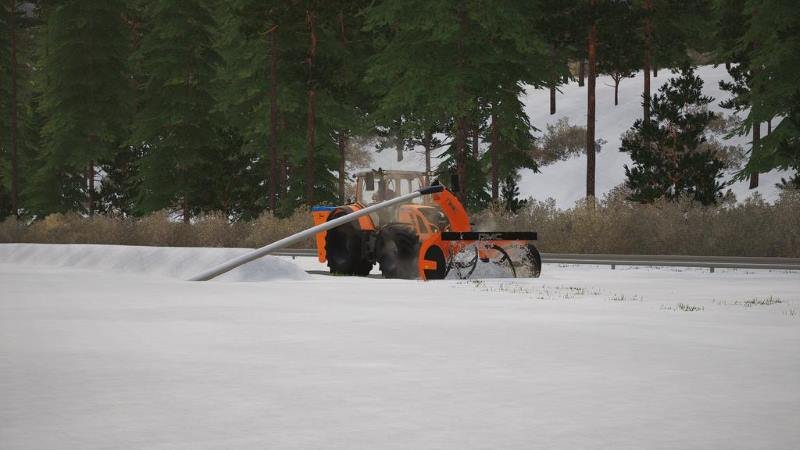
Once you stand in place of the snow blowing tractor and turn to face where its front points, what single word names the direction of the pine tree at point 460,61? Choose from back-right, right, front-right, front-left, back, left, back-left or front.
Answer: back-left

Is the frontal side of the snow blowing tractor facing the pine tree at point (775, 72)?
no

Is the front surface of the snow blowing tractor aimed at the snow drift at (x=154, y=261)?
no

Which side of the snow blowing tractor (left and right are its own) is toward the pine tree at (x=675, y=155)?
left

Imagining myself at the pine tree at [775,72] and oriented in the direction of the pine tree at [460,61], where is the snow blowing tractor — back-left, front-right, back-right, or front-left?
front-left

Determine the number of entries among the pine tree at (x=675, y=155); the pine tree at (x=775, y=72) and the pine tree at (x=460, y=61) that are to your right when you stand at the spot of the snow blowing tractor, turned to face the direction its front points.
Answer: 0

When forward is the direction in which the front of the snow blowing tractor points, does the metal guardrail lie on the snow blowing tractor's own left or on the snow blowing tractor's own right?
on the snow blowing tractor's own left

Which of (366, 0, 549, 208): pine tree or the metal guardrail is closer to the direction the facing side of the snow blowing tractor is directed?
the metal guardrail

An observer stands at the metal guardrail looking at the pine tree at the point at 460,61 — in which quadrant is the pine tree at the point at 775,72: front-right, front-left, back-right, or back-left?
front-right

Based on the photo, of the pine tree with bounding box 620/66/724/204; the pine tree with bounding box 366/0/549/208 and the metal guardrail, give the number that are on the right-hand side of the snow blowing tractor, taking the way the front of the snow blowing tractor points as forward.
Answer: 0

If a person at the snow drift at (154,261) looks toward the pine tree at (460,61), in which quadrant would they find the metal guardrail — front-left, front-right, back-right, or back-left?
front-right

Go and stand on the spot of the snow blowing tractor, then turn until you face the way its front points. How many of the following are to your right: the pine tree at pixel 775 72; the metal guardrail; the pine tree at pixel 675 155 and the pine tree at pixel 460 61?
0
